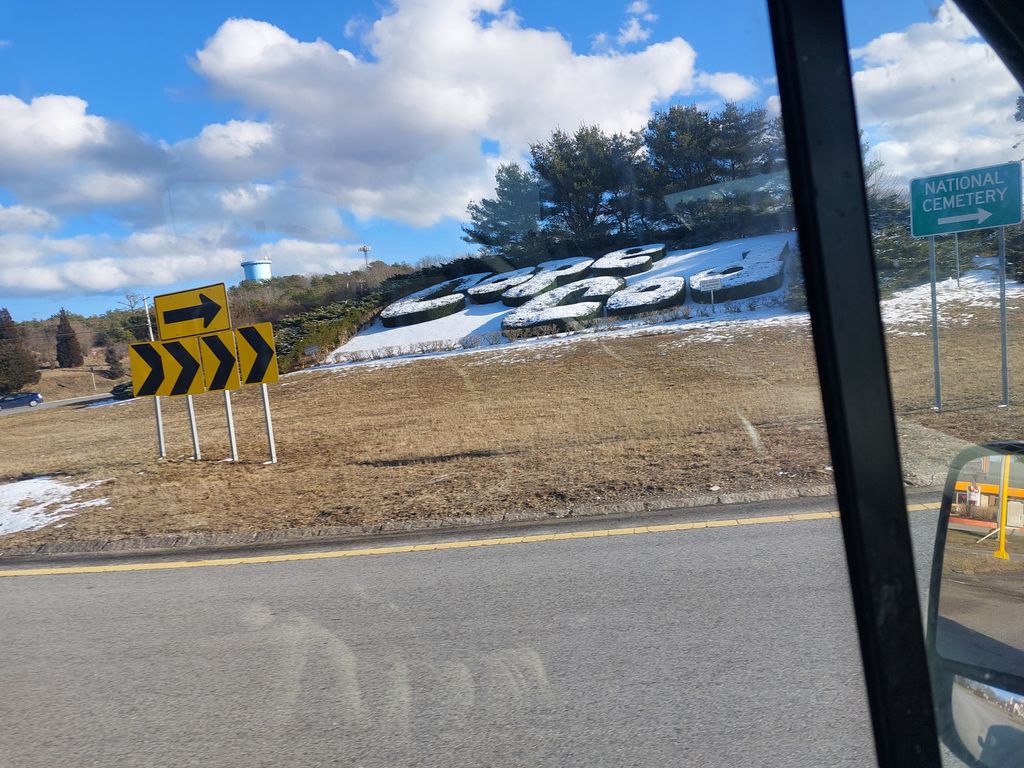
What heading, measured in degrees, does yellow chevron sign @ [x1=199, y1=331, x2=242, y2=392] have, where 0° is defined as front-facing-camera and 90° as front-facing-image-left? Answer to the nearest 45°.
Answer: approximately 0°

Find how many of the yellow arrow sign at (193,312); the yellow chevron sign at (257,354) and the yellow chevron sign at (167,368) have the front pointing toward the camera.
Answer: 3

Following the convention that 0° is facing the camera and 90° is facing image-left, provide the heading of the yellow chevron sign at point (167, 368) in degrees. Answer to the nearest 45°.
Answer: approximately 0°

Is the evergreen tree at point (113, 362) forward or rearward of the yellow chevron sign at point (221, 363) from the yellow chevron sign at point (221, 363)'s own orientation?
rearward

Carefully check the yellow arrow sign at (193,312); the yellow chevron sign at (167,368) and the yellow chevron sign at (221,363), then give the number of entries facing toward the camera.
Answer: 3

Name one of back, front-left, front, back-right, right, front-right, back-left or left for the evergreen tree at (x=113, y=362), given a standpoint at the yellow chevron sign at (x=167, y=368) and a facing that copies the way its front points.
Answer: back

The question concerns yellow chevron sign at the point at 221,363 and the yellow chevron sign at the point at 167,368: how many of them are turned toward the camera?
2

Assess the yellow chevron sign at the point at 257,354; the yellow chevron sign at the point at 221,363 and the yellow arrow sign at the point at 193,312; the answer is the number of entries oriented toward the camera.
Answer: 3
